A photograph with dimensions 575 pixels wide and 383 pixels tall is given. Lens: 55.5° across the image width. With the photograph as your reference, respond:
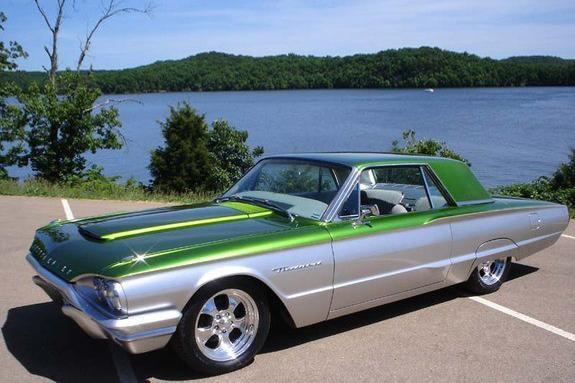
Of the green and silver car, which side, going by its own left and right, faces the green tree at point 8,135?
right

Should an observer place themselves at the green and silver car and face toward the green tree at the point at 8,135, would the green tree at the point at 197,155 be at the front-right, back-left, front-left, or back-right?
front-right

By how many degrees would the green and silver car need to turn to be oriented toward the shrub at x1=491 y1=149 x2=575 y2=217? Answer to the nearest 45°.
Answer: approximately 180°

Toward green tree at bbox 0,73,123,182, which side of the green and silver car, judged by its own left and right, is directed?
right

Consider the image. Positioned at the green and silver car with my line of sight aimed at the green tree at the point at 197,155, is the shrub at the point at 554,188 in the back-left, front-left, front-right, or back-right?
front-right

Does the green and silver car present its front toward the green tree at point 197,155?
no

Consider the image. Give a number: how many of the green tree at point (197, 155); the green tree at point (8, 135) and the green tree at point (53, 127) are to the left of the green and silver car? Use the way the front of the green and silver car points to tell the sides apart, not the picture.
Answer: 0

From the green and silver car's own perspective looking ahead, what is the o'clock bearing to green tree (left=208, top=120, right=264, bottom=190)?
The green tree is roughly at 4 o'clock from the green and silver car.

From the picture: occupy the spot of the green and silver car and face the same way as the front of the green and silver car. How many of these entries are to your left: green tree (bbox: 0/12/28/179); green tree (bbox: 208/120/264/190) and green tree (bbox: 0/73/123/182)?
0
